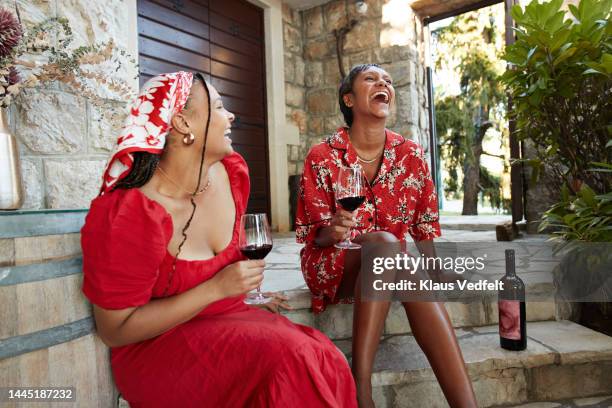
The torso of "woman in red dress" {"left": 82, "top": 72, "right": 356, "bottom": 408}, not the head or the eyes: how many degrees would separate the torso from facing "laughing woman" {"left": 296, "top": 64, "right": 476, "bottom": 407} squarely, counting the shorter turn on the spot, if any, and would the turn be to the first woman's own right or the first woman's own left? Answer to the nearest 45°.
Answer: approximately 90° to the first woman's own left

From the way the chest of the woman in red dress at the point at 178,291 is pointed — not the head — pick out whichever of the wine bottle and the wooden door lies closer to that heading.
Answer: the wine bottle

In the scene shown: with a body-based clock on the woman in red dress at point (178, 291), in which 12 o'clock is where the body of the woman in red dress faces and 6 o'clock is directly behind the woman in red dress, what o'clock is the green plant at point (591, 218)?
The green plant is roughly at 10 o'clock from the woman in red dress.

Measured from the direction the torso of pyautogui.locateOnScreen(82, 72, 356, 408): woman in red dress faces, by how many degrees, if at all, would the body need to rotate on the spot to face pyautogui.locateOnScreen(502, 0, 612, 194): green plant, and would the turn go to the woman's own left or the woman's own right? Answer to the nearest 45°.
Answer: approximately 90° to the woman's own left

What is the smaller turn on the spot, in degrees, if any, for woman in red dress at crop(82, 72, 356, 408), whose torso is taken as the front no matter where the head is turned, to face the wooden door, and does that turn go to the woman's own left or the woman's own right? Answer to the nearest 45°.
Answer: approximately 135° to the woman's own left

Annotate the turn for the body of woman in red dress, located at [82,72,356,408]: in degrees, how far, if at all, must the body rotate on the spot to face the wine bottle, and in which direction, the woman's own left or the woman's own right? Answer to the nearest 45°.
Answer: approximately 45° to the woman's own left

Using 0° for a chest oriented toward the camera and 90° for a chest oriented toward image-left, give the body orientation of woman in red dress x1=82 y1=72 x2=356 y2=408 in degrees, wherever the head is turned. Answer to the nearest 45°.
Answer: approximately 315°

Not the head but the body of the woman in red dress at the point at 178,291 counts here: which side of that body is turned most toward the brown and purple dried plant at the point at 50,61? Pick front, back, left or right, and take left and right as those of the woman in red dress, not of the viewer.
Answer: back

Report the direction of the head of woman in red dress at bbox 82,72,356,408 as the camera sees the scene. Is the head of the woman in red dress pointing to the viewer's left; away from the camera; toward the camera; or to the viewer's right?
to the viewer's right
